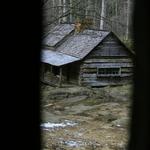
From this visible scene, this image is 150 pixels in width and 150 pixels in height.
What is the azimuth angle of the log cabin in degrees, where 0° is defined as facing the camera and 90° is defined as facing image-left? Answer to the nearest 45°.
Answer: approximately 45°
